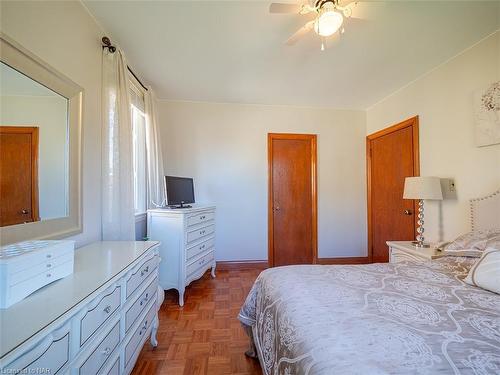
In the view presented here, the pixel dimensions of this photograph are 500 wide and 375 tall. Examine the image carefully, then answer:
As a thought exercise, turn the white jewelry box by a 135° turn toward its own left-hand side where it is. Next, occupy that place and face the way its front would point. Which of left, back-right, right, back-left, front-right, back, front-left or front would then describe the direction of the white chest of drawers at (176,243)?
front-right

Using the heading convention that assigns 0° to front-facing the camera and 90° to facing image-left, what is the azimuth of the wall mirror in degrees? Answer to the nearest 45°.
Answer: approximately 315°

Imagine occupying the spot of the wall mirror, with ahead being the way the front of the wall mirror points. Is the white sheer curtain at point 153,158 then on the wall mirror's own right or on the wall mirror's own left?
on the wall mirror's own left

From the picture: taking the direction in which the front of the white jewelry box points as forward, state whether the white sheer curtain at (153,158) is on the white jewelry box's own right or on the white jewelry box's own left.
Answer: on the white jewelry box's own left

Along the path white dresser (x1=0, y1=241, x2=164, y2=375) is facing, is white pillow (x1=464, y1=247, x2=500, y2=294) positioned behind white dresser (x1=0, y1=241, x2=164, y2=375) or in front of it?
in front

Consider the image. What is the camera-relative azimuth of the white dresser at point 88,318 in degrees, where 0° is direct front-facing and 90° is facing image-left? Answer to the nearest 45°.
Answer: approximately 315°

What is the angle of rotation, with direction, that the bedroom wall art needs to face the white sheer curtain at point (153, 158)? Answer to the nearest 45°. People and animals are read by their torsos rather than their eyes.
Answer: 0° — it already faces it

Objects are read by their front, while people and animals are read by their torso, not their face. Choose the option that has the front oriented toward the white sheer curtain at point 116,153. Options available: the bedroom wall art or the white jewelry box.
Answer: the bedroom wall art

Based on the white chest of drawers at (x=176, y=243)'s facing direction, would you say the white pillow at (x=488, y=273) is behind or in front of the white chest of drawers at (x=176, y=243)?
in front

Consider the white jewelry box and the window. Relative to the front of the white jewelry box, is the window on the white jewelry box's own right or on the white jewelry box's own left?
on the white jewelry box's own left

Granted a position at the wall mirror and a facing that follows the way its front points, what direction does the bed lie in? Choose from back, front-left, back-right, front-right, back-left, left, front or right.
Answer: front

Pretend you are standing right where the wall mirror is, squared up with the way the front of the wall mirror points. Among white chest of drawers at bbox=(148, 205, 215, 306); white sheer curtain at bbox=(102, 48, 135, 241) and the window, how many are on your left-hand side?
3

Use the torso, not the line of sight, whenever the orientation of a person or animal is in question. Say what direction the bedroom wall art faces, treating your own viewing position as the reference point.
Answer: facing the viewer and to the left of the viewer

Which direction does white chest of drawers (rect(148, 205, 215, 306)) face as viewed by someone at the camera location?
facing the viewer and to the right of the viewer

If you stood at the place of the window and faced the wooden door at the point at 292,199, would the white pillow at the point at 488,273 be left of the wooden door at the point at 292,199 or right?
right

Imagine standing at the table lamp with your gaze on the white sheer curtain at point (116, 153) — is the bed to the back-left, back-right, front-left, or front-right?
front-left

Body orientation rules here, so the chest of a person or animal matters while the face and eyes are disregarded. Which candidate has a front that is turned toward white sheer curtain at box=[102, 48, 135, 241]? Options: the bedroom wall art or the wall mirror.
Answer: the bedroom wall art
